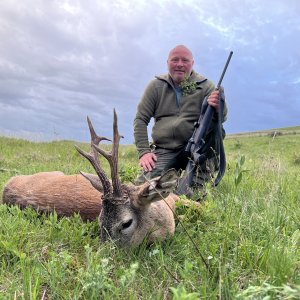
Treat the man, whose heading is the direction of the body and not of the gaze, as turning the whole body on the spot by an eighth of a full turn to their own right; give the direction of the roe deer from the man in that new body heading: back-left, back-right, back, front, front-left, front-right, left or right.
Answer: front-left

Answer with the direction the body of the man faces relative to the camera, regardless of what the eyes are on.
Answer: toward the camera

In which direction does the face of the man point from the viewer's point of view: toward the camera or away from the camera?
toward the camera
